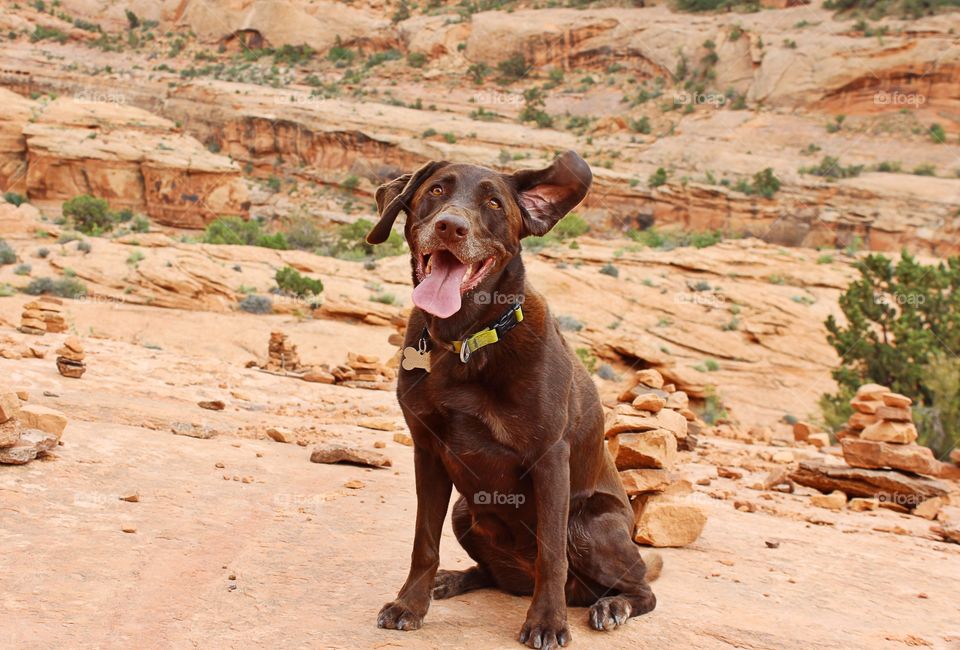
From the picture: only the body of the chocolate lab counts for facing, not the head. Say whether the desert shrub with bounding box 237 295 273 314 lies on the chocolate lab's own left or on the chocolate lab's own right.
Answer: on the chocolate lab's own right

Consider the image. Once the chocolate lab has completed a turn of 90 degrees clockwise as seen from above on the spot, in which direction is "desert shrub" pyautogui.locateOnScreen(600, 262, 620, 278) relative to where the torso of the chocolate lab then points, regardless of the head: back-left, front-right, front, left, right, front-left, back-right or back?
front-right

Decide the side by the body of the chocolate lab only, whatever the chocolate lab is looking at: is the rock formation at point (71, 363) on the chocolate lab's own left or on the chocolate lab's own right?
on the chocolate lab's own right

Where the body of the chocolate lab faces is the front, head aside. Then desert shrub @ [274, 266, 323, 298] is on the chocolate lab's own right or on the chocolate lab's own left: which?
on the chocolate lab's own right

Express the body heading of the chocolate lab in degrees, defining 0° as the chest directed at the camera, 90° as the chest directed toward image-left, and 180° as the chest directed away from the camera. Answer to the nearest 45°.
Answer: approximately 45°

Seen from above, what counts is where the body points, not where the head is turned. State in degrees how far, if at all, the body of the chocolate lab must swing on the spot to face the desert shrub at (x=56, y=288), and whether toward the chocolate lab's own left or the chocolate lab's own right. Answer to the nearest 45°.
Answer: approximately 90° to the chocolate lab's own right

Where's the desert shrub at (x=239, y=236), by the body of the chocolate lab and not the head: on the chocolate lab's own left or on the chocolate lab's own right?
on the chocolate lab's own right

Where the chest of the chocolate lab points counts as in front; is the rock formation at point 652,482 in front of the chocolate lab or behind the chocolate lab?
behind

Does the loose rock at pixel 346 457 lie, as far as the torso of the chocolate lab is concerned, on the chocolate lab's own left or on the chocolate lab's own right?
on the chocolate lab's own right

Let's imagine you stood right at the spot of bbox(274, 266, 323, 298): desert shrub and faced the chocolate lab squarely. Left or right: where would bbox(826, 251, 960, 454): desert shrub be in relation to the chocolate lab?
left

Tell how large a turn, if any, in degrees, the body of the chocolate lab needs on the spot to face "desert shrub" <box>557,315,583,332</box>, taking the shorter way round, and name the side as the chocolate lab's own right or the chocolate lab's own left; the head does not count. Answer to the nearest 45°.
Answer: approximately 135° to the chocolate lab's own right

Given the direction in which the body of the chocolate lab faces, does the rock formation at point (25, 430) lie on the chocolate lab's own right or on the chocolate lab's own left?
on the chocolate lab's own right
